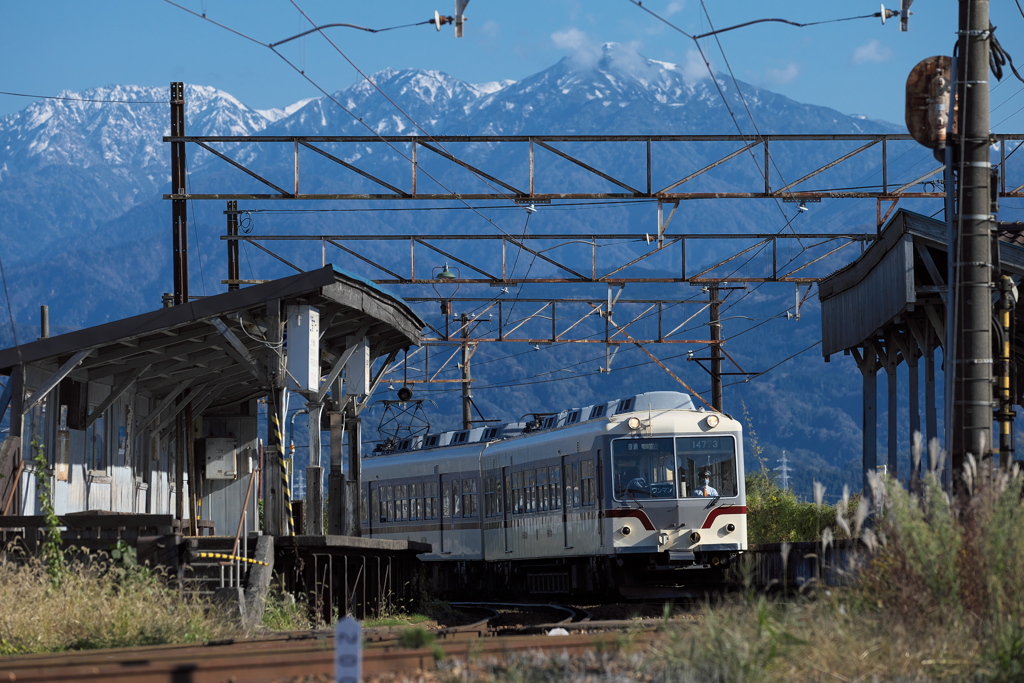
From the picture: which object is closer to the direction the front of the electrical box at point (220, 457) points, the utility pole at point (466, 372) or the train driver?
the train driver

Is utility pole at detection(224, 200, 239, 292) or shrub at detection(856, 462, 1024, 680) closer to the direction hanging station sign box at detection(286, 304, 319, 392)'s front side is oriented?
the shrub

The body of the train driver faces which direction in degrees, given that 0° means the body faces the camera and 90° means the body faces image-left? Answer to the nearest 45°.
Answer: approximately 0°

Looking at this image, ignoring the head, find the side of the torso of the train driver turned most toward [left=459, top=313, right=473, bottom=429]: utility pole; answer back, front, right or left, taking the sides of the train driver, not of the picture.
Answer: back

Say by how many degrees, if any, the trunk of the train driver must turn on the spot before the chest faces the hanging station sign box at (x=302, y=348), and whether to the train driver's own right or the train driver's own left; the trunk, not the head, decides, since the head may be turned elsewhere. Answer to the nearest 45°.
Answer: approximately 45° to the train driver's own right

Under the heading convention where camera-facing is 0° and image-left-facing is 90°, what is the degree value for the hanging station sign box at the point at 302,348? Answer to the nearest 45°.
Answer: approximately 315°

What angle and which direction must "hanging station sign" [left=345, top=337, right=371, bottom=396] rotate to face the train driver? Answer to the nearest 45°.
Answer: approximately 45° to its left

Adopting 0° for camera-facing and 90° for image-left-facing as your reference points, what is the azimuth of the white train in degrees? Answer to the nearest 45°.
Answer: approximately 315°

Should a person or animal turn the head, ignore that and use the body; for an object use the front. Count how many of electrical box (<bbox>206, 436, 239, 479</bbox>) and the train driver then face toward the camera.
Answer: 2

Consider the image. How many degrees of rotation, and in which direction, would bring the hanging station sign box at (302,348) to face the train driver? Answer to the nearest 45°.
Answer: approximately 90° to its left
